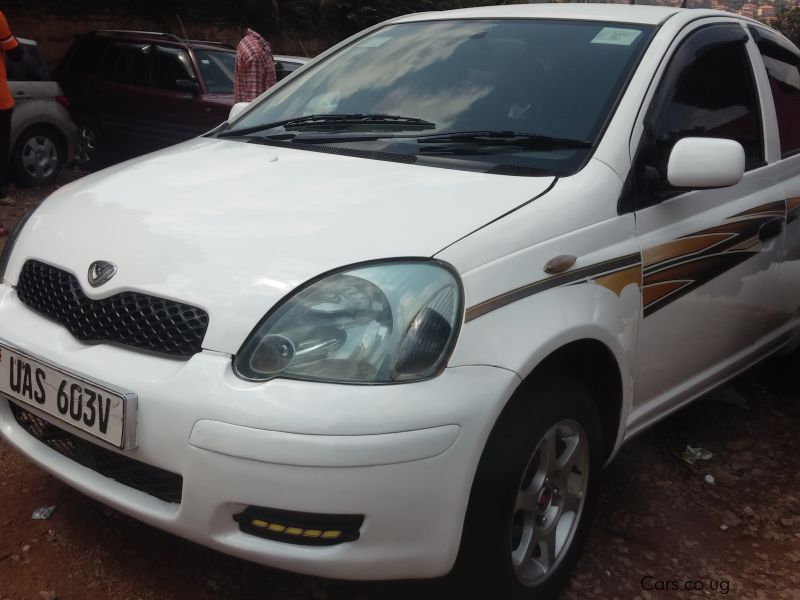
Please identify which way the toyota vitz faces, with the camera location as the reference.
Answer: facing the viewer and to the left of the viewer

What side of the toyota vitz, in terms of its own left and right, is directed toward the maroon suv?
right

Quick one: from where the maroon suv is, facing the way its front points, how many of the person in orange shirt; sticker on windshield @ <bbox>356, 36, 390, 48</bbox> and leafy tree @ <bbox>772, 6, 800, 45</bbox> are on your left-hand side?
1

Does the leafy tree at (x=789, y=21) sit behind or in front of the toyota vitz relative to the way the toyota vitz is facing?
behind

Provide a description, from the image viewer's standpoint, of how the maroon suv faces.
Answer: facing the viewer and to the right of the viewer

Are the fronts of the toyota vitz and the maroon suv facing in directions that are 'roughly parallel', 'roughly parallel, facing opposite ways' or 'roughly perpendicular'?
roughly perpendicular

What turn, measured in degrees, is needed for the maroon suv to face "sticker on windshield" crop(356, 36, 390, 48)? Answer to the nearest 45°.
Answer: approximately 45° to its right

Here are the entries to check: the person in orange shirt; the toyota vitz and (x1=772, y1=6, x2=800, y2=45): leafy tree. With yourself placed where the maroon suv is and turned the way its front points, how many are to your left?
1

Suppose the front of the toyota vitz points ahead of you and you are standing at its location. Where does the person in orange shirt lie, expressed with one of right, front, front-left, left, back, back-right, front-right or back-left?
right

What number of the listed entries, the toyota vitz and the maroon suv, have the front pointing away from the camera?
0
